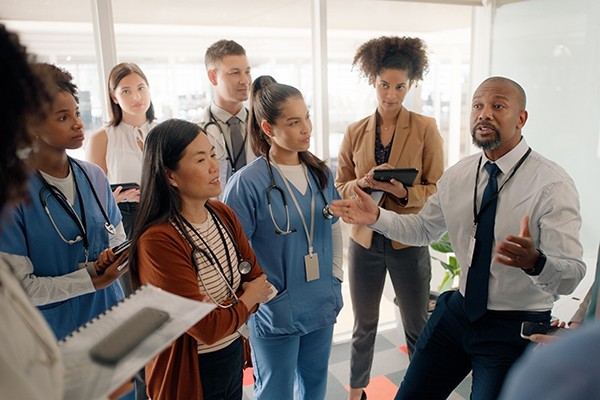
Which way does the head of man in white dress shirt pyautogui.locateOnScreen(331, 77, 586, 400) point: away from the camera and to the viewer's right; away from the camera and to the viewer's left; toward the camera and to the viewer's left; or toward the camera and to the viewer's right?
toward the camera and to the viewer's left

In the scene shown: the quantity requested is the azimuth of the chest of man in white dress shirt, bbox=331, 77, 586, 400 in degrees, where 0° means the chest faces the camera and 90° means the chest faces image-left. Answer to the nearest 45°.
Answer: approximately 45°

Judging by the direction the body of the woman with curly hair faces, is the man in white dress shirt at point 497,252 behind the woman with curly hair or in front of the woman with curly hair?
in front

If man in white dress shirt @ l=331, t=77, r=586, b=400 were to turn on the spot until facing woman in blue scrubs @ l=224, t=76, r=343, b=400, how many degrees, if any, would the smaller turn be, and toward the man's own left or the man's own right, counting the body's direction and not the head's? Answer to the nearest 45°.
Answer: approximately 45° to the man's own right

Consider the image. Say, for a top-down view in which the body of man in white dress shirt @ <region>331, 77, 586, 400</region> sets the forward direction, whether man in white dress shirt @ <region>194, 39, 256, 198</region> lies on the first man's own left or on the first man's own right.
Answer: on the first man's own right

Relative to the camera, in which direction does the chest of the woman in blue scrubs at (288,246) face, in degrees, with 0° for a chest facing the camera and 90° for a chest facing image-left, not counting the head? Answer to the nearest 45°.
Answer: approximately 315°

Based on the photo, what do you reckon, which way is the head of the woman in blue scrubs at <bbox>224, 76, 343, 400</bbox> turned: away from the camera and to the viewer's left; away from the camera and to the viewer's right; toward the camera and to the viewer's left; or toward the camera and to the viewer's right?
toward the camera and to the viewer's right

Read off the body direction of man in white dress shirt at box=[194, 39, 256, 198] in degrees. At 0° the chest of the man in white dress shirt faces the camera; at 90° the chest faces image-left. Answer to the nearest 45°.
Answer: approximately 315°

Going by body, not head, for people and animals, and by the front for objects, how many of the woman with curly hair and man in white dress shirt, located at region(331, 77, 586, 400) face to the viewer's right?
0

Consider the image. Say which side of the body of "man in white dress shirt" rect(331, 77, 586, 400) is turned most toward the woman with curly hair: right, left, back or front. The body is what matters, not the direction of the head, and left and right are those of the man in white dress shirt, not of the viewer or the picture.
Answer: right

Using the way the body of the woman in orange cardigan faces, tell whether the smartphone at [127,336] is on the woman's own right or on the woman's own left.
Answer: on the woman's own right

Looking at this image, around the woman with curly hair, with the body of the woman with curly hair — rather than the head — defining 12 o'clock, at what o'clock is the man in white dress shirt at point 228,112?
The man in white dress shirt is roughly at 3 o'clock from the woman with curly hair.
